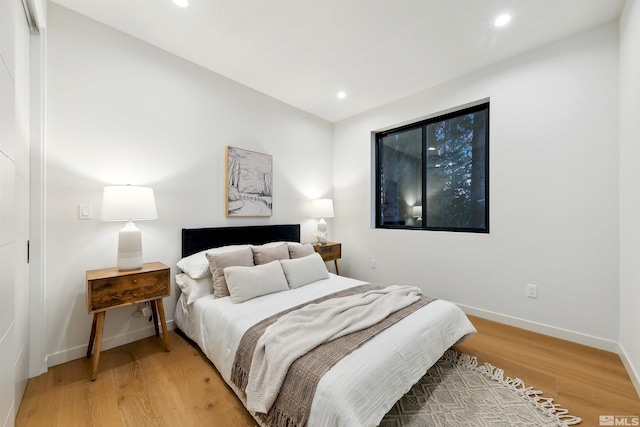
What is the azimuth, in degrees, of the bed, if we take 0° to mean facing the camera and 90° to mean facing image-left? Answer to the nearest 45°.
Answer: approximately 315°

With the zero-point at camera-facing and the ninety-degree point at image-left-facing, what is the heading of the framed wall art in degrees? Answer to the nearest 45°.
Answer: approximately 315°

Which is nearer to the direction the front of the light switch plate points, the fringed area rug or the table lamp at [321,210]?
the fringed area rug

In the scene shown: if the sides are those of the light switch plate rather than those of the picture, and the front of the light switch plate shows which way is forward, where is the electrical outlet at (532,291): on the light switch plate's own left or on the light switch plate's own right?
on the light switch plate's own left

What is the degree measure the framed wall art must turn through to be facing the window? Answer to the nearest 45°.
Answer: approximately 45° to its left

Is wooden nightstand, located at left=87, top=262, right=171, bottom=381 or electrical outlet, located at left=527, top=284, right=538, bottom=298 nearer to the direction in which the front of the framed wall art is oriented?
the electrical outlet

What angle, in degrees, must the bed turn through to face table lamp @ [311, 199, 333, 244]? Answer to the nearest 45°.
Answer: approximately 135° to its left

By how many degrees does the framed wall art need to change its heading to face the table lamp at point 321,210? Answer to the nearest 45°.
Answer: approximately 45° to its left
